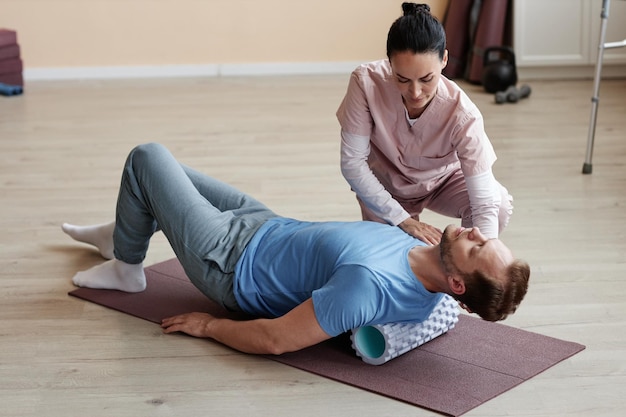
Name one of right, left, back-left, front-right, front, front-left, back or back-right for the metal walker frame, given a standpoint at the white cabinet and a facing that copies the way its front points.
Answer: front

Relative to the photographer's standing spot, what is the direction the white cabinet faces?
facing the viewer

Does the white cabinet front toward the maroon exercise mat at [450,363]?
yes

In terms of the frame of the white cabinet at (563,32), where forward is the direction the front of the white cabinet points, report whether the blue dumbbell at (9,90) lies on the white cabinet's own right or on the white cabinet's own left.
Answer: on the white cabinet's own right

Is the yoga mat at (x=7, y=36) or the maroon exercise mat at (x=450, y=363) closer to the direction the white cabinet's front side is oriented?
the maroon exercise mat

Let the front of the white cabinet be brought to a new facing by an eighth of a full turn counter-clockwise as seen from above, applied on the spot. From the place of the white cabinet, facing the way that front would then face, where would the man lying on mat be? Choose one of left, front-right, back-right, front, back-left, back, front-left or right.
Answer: front-right

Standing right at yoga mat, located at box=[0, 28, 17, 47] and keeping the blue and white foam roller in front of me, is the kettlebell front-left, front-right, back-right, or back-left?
front-left

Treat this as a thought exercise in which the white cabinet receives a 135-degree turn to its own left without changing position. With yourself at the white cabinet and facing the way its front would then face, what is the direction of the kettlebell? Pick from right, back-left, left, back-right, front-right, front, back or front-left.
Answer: back

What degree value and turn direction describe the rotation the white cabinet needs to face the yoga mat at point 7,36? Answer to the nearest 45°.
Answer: approximately 90° to its right

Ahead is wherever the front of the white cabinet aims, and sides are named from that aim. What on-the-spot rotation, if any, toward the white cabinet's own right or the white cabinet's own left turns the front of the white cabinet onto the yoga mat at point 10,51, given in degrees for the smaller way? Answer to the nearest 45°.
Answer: approximately 90° to the white cabinet's own right

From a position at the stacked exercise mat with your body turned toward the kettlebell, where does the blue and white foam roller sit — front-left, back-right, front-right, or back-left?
front-right

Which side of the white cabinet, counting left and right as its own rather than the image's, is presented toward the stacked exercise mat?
right
